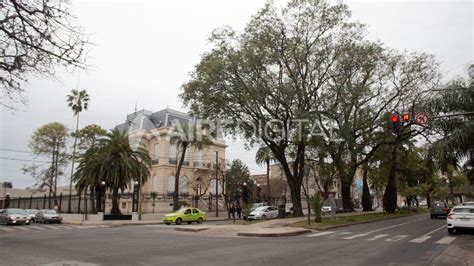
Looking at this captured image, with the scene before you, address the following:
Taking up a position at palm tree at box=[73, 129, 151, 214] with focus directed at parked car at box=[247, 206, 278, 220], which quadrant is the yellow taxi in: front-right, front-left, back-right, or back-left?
front-right

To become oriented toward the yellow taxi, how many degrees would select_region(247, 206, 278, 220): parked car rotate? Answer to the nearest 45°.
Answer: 0° — it already faces it

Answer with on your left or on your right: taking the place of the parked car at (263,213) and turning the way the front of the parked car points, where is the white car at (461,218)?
on your left

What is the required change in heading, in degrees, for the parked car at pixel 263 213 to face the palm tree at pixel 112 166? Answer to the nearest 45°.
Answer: approximately 45° to its right

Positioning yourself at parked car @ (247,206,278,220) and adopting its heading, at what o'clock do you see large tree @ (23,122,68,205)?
The large tree is roughly at 2 o'clock from the parked car.
